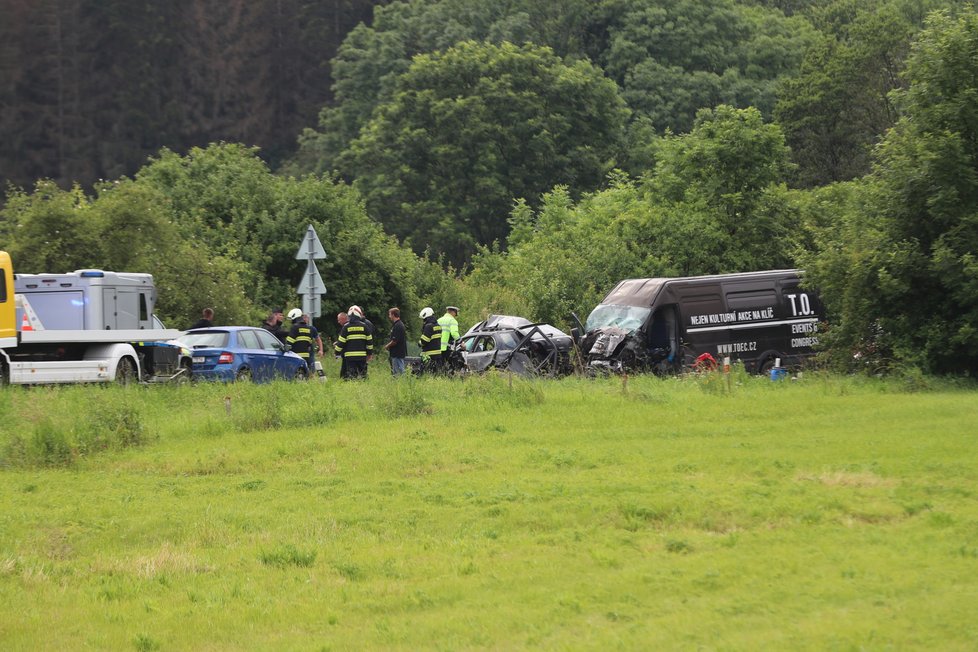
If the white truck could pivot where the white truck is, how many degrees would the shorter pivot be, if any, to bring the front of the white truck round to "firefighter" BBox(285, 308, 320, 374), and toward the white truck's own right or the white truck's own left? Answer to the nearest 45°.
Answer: approximately 180°

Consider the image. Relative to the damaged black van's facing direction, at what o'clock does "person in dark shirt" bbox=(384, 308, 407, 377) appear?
The person in dark shirt is roughly at 1 o'clock from the damaged black van.

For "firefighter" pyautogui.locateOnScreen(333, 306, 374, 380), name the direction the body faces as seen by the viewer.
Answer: away from the camera

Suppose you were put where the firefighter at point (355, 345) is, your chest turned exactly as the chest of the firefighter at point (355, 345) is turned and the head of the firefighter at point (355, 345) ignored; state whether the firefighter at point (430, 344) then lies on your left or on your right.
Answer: on your right

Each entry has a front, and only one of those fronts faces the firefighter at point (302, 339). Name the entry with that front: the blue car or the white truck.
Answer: the blue car

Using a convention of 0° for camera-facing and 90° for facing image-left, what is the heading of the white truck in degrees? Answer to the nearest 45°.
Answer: approximately 90°

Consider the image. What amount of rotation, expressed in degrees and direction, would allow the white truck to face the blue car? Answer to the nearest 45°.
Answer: approximately 180°

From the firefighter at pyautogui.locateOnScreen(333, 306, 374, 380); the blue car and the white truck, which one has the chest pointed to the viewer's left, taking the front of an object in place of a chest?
the white truck

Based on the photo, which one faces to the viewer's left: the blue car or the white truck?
the white truck

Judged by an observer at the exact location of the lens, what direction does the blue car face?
facing away from the viewer and to the right of the viewer

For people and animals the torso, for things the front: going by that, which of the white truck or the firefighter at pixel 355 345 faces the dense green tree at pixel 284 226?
the firefighter

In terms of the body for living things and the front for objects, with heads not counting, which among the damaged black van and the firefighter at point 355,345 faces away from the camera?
the firefighter

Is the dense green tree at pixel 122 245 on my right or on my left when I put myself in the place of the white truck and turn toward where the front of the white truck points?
on my right

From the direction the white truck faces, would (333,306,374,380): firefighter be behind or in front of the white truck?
behind
